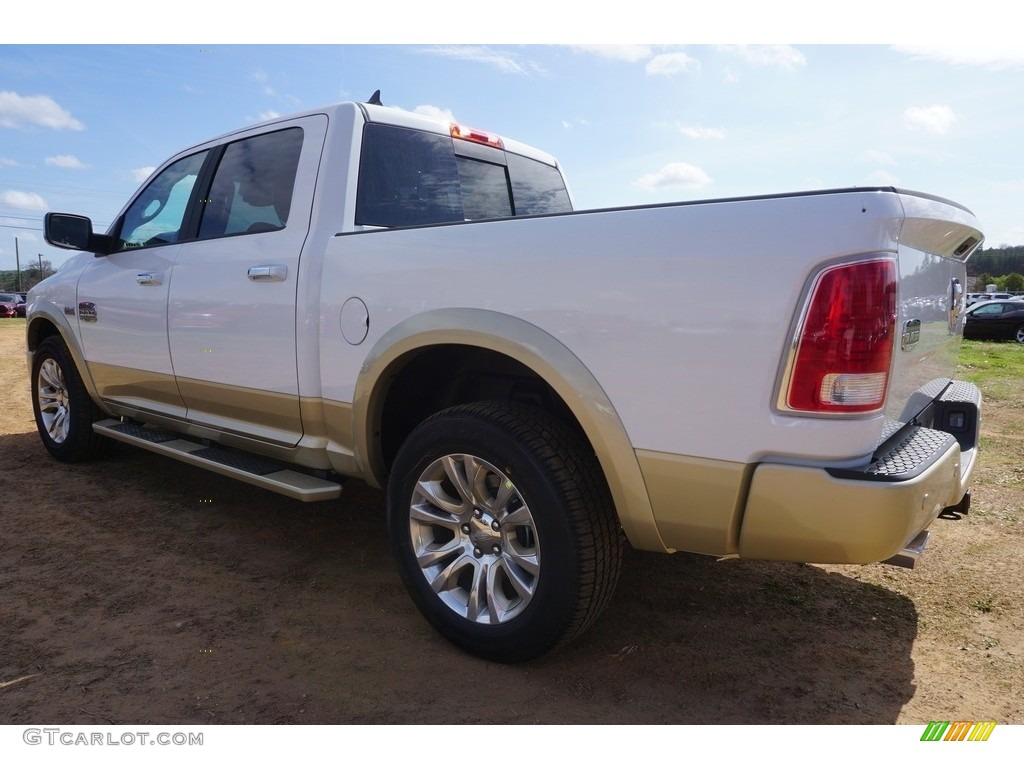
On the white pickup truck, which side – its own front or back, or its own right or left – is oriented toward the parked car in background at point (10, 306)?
front

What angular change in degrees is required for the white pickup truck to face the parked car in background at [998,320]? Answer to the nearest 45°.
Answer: approximately 90° to its right

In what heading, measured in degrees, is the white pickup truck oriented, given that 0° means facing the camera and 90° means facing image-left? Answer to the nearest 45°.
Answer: approximately 135°
